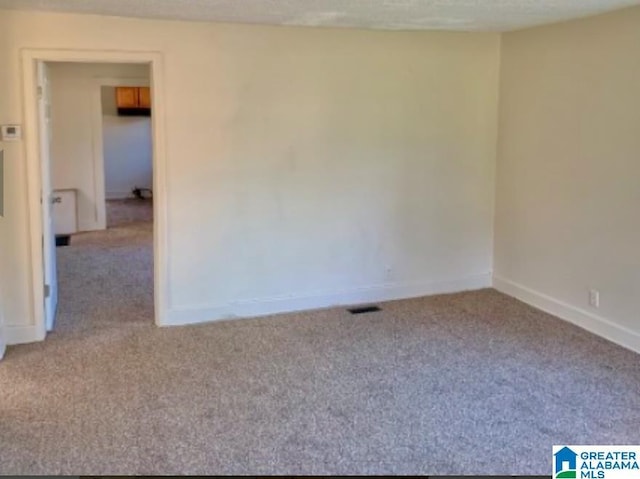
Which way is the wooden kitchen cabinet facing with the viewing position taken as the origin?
facing the viewer

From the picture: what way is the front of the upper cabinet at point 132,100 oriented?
toward the camera

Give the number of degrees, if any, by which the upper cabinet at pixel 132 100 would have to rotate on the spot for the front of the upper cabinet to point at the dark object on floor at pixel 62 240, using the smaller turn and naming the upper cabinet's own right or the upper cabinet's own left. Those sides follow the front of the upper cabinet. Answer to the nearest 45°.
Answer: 0° — it already faces it

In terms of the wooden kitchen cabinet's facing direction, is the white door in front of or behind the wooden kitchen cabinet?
in front

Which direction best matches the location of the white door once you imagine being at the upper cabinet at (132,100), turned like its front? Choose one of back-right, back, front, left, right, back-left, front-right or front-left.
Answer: front

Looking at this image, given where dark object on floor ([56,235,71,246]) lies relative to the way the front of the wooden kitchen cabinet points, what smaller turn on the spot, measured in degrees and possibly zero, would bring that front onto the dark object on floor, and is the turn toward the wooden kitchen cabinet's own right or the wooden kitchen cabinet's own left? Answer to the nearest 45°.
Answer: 0° — it already faces it
